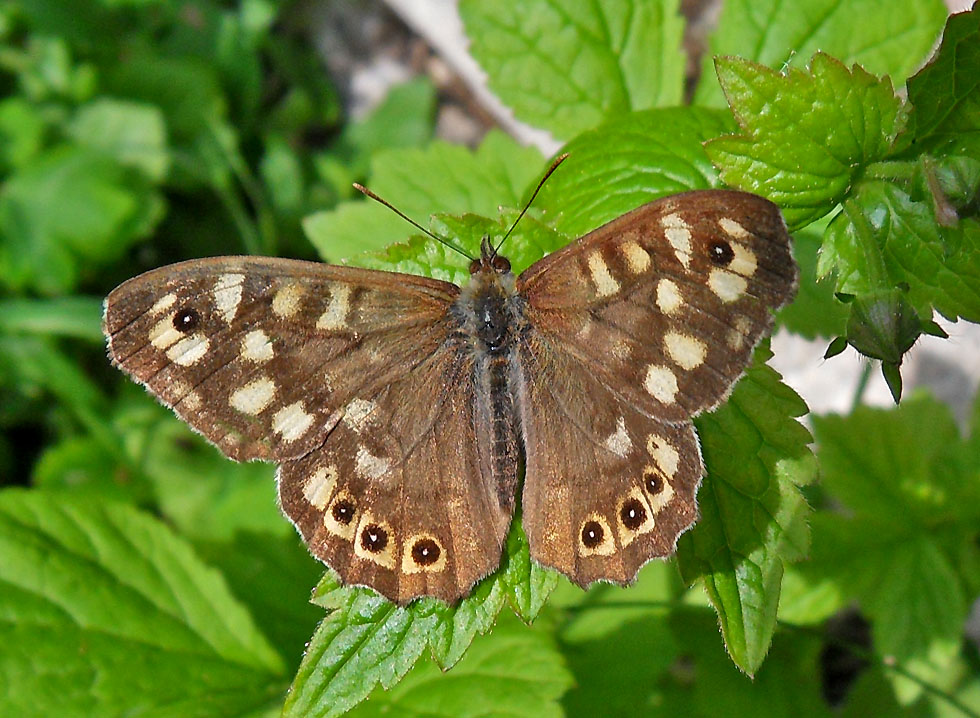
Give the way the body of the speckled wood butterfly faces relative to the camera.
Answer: away from the camera

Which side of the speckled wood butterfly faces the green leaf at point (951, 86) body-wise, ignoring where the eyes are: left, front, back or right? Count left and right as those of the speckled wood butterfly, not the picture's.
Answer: right

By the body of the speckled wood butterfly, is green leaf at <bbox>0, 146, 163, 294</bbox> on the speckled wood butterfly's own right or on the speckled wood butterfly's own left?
on the speckled wood butterfly's own left
